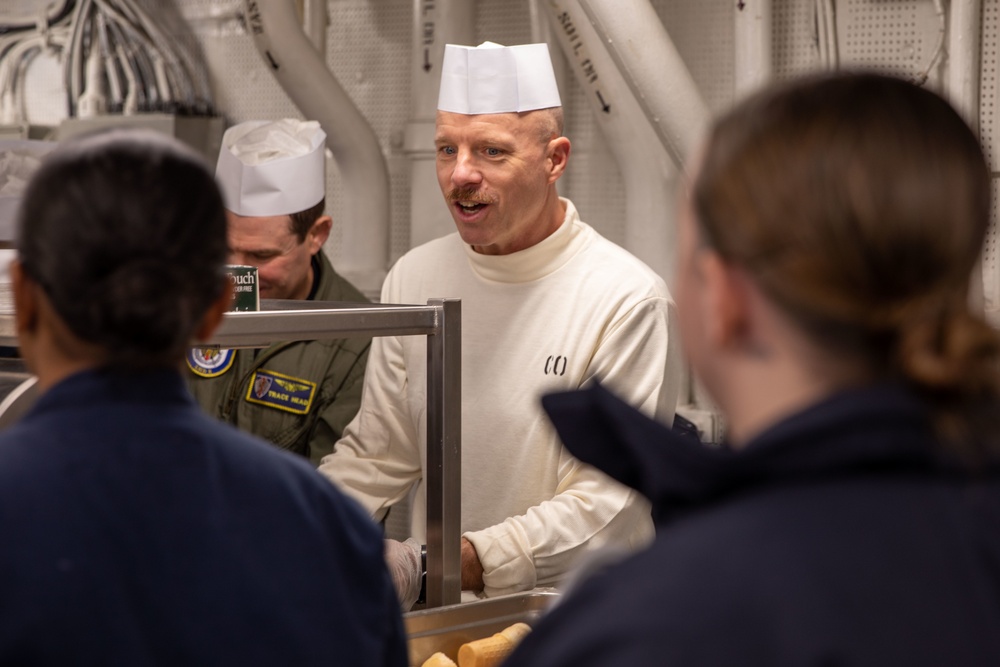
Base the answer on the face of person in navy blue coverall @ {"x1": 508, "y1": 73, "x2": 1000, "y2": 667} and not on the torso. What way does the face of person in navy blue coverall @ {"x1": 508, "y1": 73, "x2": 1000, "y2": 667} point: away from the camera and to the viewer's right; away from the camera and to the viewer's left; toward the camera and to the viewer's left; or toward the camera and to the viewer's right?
away from the camera and to the viewer's left

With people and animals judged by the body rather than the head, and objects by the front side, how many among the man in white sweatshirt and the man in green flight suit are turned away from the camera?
0

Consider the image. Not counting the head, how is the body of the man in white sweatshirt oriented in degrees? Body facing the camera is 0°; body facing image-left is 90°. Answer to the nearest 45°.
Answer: approximately 45°

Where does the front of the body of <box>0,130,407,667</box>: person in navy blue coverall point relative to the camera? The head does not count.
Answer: away from the camera

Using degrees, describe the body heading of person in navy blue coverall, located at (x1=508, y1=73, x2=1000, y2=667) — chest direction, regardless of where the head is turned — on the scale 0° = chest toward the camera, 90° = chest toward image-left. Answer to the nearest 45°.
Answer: approximately 135°

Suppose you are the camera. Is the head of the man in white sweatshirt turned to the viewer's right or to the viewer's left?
to the viewer's left

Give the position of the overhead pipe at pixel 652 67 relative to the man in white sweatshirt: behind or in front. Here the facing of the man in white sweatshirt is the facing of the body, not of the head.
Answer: behind

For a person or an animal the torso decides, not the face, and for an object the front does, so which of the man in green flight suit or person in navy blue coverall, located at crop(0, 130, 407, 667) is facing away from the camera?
the person in navy blue coverall

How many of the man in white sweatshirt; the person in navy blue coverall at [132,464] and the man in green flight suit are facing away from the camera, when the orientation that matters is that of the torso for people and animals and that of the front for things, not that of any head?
1

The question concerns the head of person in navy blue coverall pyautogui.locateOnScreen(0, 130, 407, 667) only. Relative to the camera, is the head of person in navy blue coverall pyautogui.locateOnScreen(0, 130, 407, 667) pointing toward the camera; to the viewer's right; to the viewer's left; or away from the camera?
away from the camera
